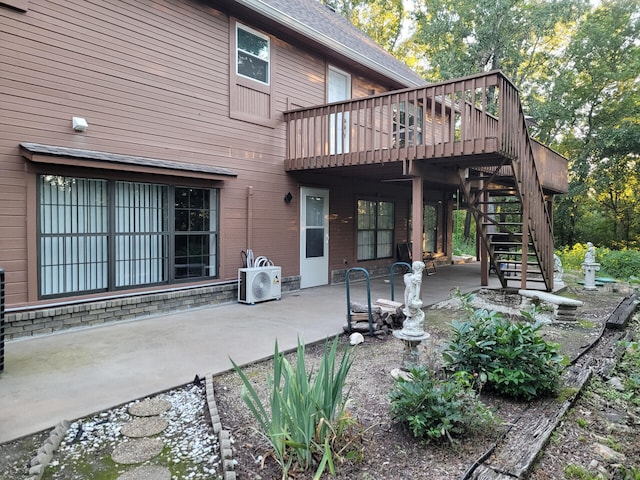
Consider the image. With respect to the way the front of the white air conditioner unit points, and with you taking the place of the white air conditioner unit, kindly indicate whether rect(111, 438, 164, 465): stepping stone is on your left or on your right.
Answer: on your right

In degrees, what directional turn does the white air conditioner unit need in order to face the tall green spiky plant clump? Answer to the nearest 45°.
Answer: approximately 45° to its right

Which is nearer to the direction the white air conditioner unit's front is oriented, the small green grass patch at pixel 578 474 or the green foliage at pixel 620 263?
the small green grass patch

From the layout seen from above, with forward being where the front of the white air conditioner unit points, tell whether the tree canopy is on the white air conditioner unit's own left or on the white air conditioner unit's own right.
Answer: on the white air conditioner unit's own left

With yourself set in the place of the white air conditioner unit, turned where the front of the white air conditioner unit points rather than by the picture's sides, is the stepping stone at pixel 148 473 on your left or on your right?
on your right

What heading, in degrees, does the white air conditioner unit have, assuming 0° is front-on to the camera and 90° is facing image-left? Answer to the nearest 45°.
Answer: approximately 315°
